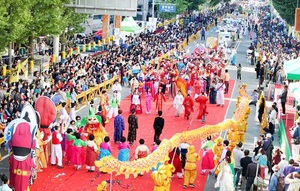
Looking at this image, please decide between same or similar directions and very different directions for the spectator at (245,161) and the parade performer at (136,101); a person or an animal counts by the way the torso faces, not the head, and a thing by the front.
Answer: very different directions

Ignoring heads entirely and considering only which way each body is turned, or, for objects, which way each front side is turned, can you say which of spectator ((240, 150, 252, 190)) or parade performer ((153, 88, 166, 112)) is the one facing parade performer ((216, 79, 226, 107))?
the spectator

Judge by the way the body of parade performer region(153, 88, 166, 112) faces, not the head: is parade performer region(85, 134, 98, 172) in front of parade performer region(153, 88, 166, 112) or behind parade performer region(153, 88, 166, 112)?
in front

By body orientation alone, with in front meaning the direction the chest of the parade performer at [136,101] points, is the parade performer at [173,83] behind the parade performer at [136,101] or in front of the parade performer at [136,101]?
behind

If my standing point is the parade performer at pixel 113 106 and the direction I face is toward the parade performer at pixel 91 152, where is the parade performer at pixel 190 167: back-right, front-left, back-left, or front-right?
front-left

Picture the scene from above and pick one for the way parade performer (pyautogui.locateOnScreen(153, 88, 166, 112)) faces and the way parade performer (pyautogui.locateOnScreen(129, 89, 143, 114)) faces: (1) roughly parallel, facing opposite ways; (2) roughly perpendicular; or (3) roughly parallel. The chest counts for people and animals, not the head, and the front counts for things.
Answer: roughly parallel

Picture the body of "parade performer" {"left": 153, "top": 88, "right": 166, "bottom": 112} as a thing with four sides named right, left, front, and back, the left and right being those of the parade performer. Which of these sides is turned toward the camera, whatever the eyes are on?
front

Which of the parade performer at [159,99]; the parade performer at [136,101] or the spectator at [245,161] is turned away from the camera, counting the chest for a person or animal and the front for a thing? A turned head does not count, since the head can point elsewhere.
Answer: the spectator

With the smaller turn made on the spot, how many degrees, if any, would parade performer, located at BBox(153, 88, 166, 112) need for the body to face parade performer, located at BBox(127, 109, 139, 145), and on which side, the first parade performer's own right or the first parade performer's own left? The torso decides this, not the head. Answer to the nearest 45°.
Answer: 0° — they already face them

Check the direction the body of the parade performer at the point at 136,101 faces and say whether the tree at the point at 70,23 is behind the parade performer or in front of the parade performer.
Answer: behind

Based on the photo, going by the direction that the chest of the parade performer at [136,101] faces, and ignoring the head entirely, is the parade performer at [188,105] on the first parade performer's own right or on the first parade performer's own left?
on the first parade performer's own left

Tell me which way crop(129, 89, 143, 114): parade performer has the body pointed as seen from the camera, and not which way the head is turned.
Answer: toward the camera

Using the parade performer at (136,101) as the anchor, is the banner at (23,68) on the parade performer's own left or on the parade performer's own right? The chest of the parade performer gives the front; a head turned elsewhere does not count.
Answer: on the parade performer's own right
